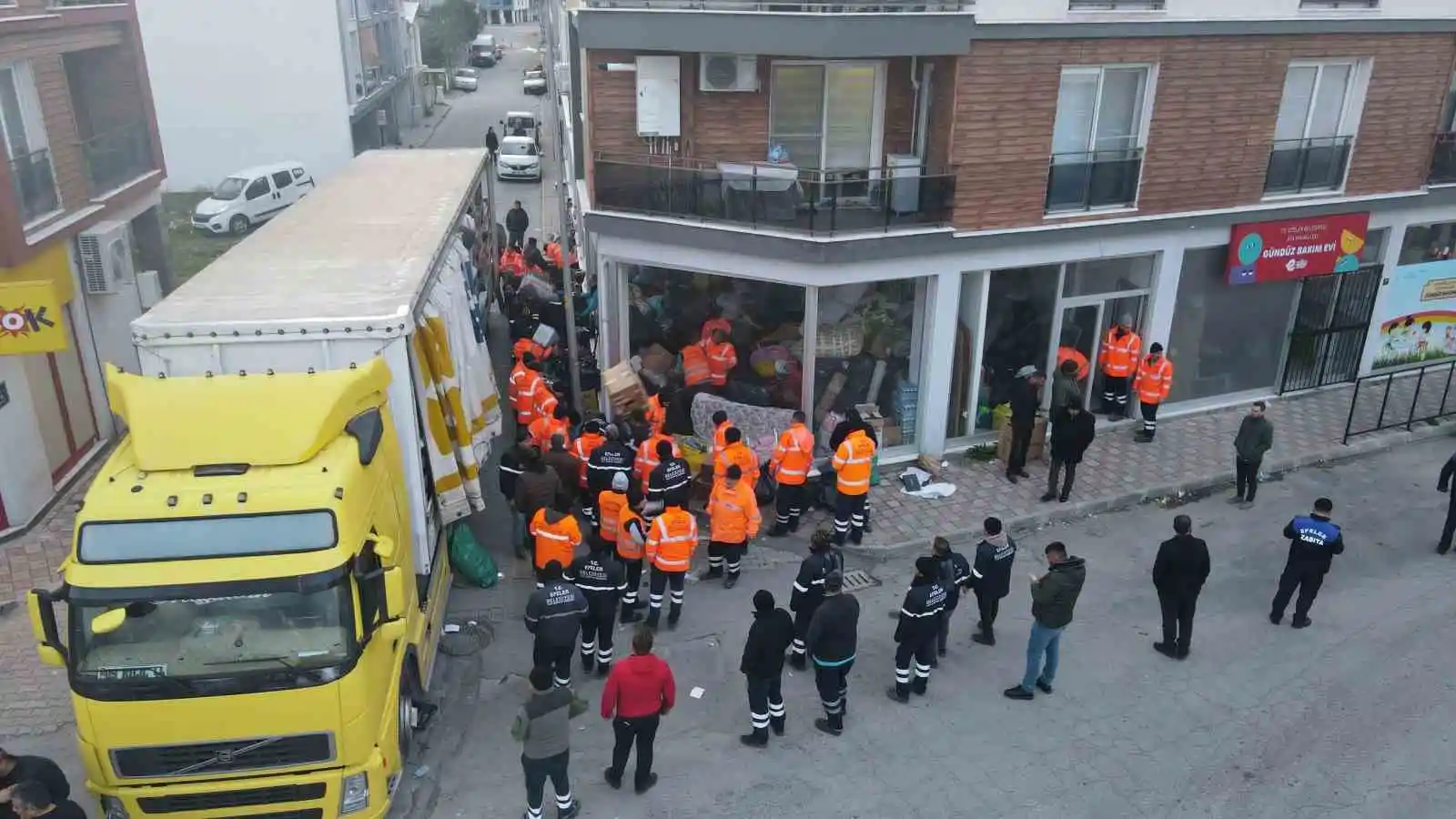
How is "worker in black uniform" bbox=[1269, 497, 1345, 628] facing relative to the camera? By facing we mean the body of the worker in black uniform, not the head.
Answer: away from the camera

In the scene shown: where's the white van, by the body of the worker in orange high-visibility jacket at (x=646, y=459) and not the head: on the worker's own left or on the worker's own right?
on the worker's own left

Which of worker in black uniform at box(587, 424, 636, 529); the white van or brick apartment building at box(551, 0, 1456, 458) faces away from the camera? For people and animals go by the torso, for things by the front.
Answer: the worker in black uniform

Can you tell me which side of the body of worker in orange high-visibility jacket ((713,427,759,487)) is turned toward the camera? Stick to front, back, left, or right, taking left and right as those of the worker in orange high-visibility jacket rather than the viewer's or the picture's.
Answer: back

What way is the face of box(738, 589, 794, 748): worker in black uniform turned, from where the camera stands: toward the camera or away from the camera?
away from the camera

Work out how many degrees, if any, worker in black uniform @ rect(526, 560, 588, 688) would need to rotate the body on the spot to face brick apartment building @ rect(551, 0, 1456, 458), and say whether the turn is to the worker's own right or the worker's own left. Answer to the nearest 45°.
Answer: approximately 45° to the worker's own right

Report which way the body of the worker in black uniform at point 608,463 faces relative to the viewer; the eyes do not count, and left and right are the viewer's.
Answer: facing away from the viewer

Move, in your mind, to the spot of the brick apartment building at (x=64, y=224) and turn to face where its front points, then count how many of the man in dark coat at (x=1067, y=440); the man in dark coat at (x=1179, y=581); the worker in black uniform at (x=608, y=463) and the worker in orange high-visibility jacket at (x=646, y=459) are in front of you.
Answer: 4

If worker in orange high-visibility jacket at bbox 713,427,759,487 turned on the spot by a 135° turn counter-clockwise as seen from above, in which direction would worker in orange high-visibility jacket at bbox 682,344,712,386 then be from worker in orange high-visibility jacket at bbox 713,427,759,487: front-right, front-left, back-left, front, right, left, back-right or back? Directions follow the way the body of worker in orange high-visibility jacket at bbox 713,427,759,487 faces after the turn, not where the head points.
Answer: back-right

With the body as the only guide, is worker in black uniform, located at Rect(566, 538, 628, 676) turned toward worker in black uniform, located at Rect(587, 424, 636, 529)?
yes

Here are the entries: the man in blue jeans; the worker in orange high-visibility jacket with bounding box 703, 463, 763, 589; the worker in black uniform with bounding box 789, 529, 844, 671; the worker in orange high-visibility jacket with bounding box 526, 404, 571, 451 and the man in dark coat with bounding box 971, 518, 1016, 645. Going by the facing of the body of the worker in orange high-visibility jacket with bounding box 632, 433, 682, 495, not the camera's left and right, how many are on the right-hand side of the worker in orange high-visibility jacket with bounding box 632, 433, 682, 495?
4

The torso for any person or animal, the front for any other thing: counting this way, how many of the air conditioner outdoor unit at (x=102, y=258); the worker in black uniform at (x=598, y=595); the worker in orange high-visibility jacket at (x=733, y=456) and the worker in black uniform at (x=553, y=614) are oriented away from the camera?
3

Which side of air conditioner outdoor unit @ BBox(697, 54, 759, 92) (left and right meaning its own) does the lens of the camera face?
front

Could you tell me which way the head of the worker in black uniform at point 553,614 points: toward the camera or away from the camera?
away from the camera

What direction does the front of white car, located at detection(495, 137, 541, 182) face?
toward the camera

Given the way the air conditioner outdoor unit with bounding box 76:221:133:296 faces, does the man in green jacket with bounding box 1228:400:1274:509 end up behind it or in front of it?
in front

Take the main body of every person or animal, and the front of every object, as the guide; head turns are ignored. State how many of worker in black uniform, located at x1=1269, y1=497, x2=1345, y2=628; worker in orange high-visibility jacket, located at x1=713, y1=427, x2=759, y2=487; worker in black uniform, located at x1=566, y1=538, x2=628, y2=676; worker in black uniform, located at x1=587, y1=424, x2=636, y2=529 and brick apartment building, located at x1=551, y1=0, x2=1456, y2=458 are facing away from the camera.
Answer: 4

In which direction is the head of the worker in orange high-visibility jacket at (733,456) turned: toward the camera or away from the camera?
away from the camera

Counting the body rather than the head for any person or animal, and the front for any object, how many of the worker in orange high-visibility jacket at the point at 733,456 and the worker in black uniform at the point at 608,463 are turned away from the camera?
2

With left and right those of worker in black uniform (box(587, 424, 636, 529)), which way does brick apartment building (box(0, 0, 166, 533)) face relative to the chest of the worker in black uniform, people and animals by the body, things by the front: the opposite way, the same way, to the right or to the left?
to the right

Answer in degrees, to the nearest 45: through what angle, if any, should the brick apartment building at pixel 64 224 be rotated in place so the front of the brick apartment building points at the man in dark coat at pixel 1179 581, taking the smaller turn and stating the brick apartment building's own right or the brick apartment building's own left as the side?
0° — it already faces them

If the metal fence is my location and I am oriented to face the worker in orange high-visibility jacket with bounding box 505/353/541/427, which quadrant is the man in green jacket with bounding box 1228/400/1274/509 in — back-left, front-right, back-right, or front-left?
front-left

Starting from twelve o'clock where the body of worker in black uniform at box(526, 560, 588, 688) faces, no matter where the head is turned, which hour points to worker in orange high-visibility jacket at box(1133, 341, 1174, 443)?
The worker in orange high-visibility jacket is roughly at 2 o'clock from the worker in black uniform.

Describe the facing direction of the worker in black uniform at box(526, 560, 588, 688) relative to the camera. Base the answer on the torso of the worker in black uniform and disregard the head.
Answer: away from the camera

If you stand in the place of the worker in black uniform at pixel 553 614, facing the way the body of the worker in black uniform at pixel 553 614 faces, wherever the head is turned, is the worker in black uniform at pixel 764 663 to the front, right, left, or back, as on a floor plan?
right
